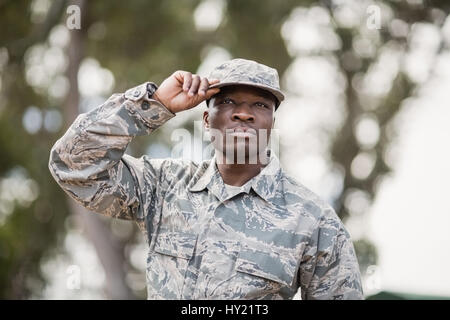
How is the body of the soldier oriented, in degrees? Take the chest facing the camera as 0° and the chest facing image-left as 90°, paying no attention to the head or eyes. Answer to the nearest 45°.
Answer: approximately 0°

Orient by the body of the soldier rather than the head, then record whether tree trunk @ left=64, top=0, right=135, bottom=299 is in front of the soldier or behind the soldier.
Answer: behind

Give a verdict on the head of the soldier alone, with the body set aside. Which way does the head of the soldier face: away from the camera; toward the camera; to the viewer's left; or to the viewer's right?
toward the camera
